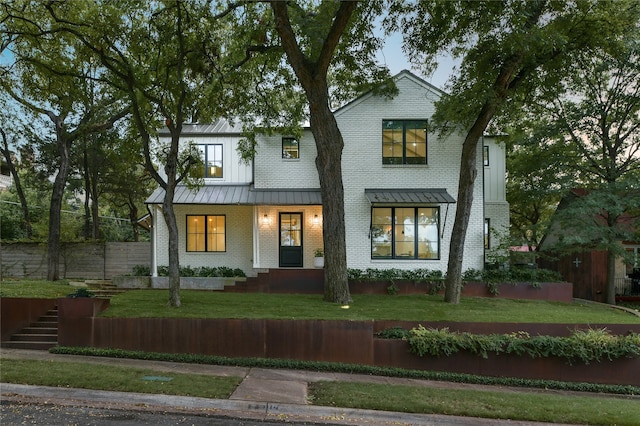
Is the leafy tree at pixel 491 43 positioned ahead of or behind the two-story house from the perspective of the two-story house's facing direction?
ahead

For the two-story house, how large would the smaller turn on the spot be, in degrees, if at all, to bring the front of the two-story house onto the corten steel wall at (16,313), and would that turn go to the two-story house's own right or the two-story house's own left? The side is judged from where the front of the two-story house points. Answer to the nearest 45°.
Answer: approximately 45° to the two-story house's own right

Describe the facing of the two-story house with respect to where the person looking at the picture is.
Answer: facing the viewer

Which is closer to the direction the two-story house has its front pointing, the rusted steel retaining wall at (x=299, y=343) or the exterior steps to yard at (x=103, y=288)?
the rusted steel retaining wall

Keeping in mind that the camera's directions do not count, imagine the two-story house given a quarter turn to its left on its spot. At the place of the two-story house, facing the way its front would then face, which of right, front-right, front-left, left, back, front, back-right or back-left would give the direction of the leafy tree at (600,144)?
front

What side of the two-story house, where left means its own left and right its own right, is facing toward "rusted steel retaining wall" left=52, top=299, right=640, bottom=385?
front

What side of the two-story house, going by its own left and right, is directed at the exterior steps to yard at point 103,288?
right

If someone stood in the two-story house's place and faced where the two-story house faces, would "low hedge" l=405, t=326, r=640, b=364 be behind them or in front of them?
in front
